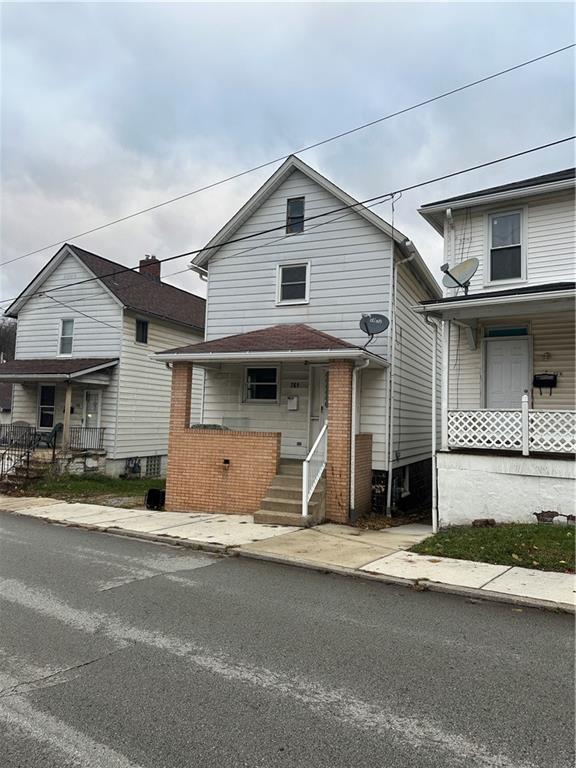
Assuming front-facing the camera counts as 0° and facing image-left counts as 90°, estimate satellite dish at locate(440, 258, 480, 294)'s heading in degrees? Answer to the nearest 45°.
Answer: approximately 45°

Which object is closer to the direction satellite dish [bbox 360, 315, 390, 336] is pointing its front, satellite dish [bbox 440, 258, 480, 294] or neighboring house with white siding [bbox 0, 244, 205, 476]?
the neighboring house with white siding

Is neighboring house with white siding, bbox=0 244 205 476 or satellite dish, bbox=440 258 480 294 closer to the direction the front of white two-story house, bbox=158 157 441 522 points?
the satellite dish

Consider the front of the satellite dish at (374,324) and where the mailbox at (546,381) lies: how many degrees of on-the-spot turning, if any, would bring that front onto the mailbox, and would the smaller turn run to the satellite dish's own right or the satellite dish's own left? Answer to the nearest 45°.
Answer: approximately 135° to the satellite dish's own left

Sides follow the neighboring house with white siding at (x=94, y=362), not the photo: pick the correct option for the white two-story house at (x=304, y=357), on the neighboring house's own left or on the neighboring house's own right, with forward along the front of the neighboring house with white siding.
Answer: on the neighboring house's own left

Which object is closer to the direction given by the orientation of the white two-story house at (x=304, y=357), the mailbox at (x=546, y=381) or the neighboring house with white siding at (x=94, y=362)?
the mailbox

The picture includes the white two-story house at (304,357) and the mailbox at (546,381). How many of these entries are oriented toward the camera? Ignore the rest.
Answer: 2

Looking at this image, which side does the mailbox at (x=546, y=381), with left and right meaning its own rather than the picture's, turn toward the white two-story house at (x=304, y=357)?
right

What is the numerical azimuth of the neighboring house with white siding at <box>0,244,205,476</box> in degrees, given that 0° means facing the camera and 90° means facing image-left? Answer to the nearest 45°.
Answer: approximately 45°

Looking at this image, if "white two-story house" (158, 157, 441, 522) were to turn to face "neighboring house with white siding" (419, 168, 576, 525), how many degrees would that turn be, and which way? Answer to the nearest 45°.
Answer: approximately 45° to its left
